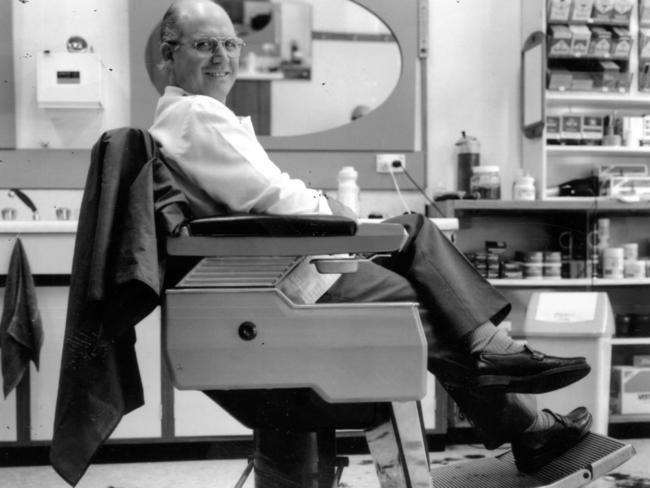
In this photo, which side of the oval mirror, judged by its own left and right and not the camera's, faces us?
front

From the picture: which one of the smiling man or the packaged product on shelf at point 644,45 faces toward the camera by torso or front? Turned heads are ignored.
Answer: the packaged product on shelf

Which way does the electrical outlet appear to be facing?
toward the camera

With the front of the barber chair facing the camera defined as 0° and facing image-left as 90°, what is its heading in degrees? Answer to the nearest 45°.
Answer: approximately 270°

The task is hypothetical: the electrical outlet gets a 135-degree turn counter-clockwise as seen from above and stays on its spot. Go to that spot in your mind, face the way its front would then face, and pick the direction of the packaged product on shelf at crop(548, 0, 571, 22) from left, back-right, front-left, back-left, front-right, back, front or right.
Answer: front-right

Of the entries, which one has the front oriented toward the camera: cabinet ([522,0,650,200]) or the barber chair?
the cabinet

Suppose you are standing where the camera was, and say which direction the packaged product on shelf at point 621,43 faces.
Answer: facing the viewer

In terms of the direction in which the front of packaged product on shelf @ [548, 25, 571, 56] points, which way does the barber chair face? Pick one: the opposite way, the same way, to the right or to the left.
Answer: to the left

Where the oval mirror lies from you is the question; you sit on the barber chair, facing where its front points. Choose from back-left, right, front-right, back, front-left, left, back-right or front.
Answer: left

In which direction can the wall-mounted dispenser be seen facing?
toward the camera

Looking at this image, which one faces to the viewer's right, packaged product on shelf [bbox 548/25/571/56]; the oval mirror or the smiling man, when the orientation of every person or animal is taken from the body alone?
the smiling man

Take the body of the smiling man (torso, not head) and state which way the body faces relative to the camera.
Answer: to the viewer's right

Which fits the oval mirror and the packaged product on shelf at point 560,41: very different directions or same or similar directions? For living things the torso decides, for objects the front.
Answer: same or similar directions

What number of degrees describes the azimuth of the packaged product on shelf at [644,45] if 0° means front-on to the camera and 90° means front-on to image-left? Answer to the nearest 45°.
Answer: approximately 0°
